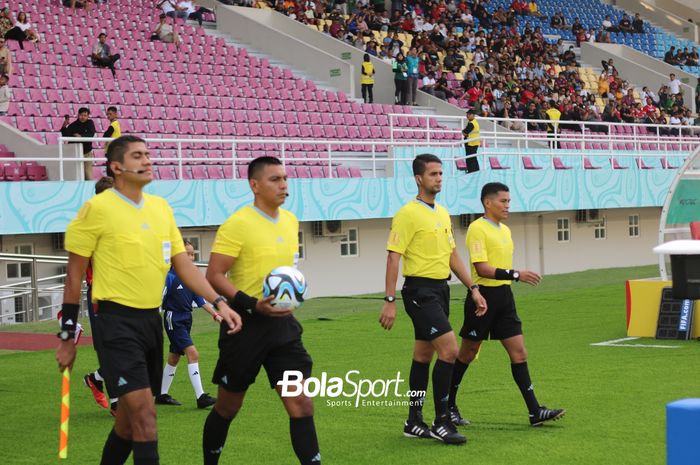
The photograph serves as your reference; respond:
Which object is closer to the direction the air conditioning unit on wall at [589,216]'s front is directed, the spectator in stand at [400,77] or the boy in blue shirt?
the boy in blue shirt

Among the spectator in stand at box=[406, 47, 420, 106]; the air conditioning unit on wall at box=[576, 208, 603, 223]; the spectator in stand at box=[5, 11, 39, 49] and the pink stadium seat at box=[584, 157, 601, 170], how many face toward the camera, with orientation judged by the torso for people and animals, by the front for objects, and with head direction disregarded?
4

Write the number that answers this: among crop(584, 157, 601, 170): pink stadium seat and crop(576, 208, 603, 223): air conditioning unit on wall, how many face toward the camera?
2

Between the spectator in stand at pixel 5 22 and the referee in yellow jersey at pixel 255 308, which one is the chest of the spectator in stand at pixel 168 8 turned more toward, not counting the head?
the referee in yellow jersey

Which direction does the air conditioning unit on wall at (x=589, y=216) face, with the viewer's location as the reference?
facing the viewer

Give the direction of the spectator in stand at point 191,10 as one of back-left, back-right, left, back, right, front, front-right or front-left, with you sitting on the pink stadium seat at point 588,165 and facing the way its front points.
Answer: right

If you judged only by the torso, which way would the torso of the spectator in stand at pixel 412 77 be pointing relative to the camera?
toward the camera

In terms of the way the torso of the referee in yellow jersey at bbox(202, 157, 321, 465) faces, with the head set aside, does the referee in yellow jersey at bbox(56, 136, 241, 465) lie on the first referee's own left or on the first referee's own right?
on the first referee's own right

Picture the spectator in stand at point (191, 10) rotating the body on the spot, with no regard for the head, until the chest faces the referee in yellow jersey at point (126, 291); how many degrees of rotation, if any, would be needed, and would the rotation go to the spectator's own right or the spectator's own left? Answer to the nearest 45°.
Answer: approximately 45° to the spectator's own right

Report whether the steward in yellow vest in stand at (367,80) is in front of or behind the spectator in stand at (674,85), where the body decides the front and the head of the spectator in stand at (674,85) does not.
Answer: in front

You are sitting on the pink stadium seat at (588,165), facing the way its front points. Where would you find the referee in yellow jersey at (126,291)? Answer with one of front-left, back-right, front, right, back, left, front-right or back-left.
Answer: front

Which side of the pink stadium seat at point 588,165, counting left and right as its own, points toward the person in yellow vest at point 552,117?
back

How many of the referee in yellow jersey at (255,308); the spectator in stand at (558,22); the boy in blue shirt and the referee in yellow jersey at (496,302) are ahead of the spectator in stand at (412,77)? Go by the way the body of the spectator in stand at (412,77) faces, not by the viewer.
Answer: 3

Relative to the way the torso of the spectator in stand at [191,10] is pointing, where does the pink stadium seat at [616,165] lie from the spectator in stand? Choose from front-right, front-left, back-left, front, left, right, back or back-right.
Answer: front-left

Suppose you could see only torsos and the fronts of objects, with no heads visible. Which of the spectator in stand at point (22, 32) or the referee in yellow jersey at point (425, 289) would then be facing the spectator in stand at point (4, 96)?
the spectator in stand at point (22, 32)

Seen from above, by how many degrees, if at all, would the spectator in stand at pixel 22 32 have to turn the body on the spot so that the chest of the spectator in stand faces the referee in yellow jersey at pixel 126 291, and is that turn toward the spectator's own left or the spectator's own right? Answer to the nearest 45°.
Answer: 0° — they already face them
